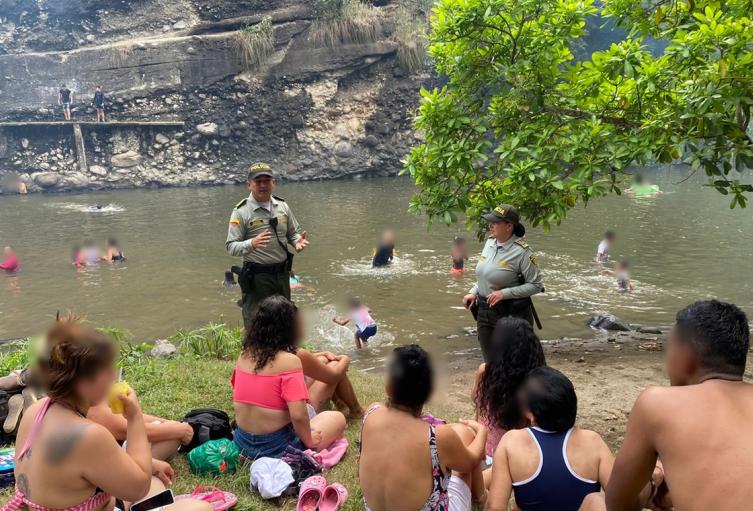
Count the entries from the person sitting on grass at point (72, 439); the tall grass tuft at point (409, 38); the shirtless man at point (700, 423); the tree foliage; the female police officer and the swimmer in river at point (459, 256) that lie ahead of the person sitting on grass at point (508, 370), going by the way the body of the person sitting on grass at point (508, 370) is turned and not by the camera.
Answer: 4

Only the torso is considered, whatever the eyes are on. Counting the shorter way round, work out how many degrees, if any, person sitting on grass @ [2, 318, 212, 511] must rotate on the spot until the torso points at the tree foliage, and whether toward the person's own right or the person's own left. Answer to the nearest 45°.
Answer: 0° — they already face it

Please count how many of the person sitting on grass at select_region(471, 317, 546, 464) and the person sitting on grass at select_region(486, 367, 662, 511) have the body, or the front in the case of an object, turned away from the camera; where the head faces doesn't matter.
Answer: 2

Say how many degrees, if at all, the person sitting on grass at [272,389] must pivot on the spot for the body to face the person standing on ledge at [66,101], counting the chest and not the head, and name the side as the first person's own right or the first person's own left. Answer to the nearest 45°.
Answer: approximately 45° to the first person's own left

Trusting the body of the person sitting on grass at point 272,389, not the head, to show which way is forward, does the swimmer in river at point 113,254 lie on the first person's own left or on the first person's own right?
on the first person's own left

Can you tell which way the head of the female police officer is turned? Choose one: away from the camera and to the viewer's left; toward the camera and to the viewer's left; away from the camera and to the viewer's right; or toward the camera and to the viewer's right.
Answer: toward the camera and to the viewer's left

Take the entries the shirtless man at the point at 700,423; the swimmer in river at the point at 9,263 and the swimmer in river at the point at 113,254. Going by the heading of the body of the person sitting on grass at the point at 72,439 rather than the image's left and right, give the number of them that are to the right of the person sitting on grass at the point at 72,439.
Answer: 1

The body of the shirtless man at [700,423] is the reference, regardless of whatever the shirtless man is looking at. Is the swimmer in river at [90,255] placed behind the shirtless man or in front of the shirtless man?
in front

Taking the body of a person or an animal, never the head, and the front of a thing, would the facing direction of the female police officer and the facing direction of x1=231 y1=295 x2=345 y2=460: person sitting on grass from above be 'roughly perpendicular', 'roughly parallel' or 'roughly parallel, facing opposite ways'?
roughly parallel, facing opposite ways

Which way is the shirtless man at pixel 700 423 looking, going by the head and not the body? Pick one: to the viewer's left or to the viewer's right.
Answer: to the viewer's left

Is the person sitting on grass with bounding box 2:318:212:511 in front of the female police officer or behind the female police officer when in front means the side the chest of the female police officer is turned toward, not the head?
in front

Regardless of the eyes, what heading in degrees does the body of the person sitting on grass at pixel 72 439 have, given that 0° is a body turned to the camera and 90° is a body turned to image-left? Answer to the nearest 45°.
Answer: approximately 225°

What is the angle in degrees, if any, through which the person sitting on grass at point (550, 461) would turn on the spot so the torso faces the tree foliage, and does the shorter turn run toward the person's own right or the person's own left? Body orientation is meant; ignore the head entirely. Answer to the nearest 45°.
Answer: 0° — they already face it

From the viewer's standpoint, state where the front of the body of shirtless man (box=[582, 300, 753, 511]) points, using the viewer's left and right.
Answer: facing away from the viewer and to the left of the viewer

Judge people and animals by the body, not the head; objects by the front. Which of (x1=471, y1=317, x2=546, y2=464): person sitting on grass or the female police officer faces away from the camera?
the person sitting on grass

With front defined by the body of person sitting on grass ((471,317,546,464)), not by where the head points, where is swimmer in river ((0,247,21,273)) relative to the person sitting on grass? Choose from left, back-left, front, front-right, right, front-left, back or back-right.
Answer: front-left

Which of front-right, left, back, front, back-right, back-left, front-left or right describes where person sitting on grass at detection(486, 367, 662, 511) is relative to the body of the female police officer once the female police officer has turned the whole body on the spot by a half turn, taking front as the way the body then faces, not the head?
back-right

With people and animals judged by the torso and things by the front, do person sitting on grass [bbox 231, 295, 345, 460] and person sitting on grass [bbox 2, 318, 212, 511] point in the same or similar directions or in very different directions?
same or similar directions

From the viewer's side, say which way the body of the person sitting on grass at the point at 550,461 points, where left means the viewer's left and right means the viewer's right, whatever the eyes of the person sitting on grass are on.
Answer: facing away from the viewer

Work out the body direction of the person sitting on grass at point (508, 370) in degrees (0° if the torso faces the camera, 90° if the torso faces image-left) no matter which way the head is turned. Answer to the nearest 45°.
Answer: approximately 180°

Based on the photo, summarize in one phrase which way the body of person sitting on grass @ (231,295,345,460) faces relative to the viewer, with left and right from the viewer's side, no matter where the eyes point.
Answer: facing away from the viewer and to the right of the viewer
